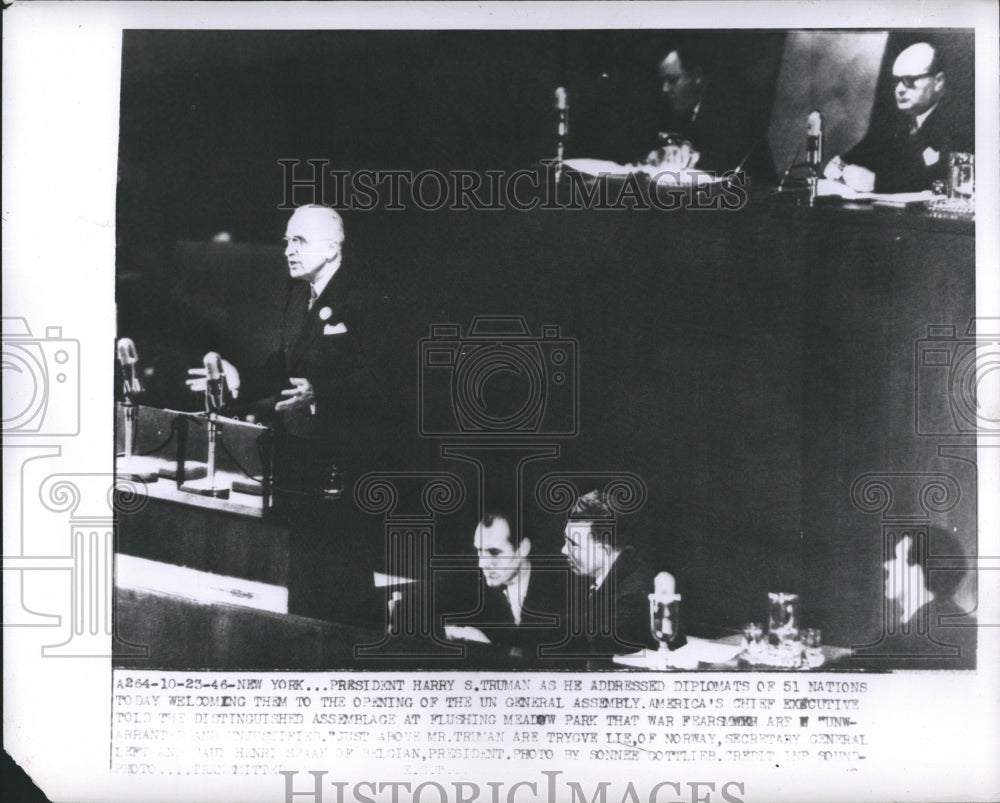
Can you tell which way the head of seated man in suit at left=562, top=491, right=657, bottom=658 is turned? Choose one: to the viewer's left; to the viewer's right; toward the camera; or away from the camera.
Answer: to the viewer's left

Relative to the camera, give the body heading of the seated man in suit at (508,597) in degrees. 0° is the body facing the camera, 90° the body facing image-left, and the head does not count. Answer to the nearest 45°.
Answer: approximately 45°

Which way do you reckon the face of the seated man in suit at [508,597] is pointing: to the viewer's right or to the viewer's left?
to the viewer's left
